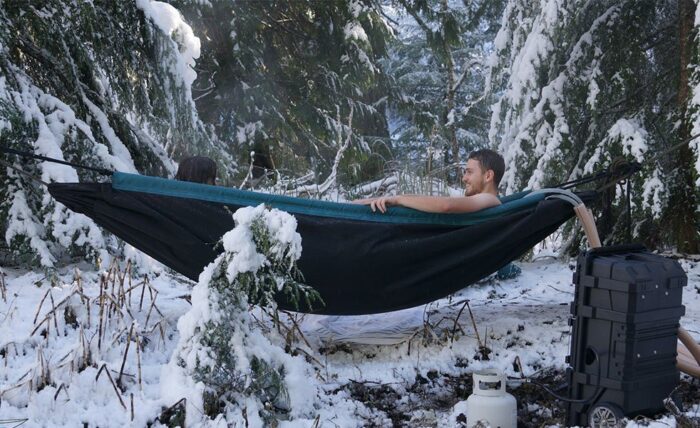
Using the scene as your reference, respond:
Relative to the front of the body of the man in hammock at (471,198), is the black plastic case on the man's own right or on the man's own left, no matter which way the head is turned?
on the man's own left

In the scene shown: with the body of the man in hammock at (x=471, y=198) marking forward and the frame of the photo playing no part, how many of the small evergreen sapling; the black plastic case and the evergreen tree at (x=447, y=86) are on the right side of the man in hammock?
1

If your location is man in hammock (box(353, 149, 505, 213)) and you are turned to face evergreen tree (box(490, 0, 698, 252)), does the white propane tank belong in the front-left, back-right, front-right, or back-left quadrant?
back-right
